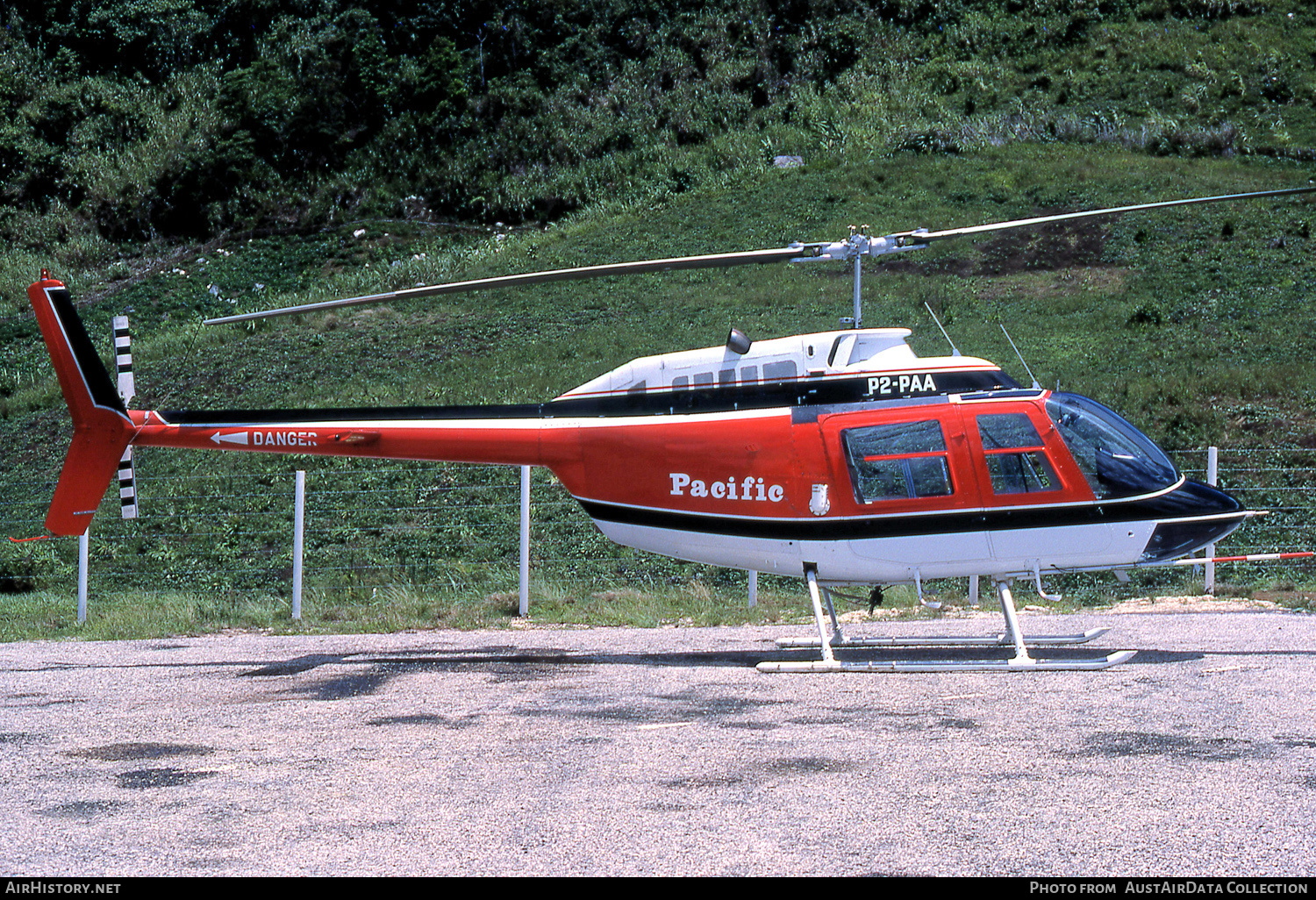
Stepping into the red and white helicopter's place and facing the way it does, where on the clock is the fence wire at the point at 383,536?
The fence wire is roughly at 8 o'clock from the red and white helicopter.

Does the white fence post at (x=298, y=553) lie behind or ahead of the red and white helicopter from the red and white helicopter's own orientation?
behind

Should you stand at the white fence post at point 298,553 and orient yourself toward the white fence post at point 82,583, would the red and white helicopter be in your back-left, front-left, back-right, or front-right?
back-left

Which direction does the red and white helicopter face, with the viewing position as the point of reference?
facing to the right of the viewer

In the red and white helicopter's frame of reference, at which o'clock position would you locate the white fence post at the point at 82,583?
The white fence post is roughly at 7 o'clock from the red and white helicopter.
